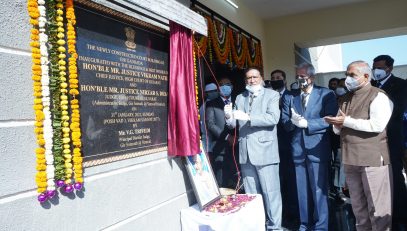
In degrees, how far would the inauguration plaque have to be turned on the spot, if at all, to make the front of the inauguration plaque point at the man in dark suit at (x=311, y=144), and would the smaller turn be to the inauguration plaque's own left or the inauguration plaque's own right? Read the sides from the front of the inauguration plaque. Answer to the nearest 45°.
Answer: approximately 45° to the inauguration plaque's own left

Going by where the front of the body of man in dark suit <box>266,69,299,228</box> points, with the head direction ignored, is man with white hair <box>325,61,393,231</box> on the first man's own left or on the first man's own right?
on the first man's own left

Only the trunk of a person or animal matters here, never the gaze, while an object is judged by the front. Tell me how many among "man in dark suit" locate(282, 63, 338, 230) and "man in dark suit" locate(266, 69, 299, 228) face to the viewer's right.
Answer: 0

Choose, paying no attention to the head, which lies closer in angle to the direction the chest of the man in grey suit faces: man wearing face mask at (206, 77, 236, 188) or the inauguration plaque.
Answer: the inauguration plaque

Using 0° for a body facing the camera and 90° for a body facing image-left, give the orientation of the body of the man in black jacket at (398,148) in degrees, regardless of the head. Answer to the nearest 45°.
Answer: approximately 45°

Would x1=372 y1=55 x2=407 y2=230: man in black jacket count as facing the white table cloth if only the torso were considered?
yes

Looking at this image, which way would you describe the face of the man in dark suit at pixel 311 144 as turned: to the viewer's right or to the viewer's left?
to the viewer's left

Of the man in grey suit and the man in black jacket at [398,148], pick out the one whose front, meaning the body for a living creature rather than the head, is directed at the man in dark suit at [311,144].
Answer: the man in black jacket

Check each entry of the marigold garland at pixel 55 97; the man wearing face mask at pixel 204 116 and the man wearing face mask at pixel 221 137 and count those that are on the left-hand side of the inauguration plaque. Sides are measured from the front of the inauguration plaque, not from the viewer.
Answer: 2

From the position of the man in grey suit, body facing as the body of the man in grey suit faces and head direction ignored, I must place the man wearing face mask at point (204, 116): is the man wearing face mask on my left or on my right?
on my right

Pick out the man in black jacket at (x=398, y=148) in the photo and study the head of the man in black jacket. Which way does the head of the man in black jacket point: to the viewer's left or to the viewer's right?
to the viewer's left
